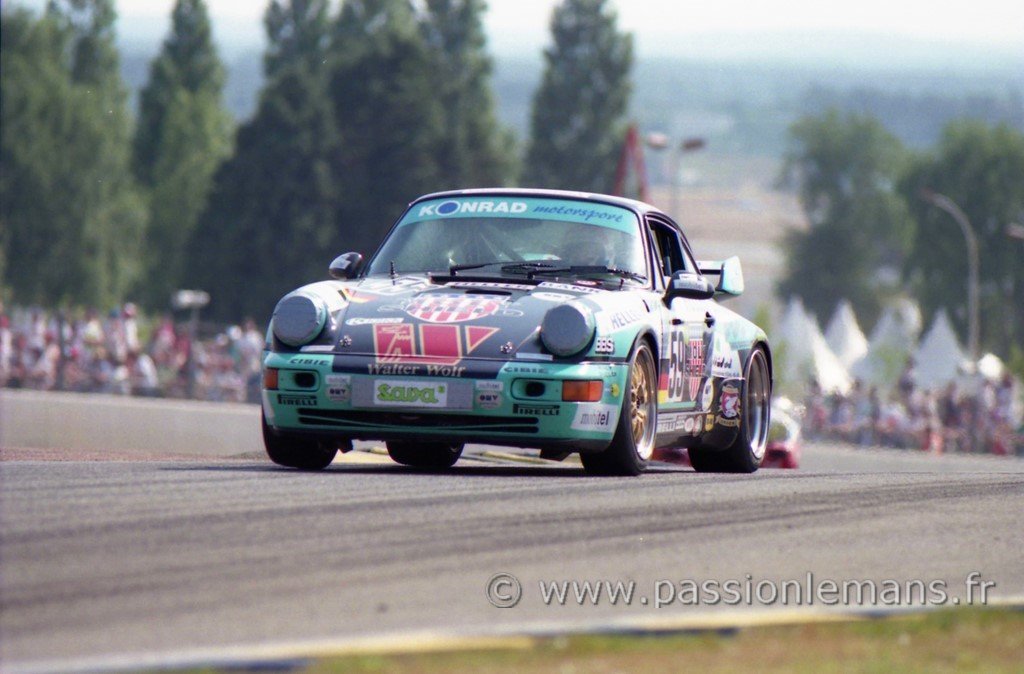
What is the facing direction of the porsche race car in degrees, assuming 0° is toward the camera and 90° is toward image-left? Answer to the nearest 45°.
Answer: approximately 0°
